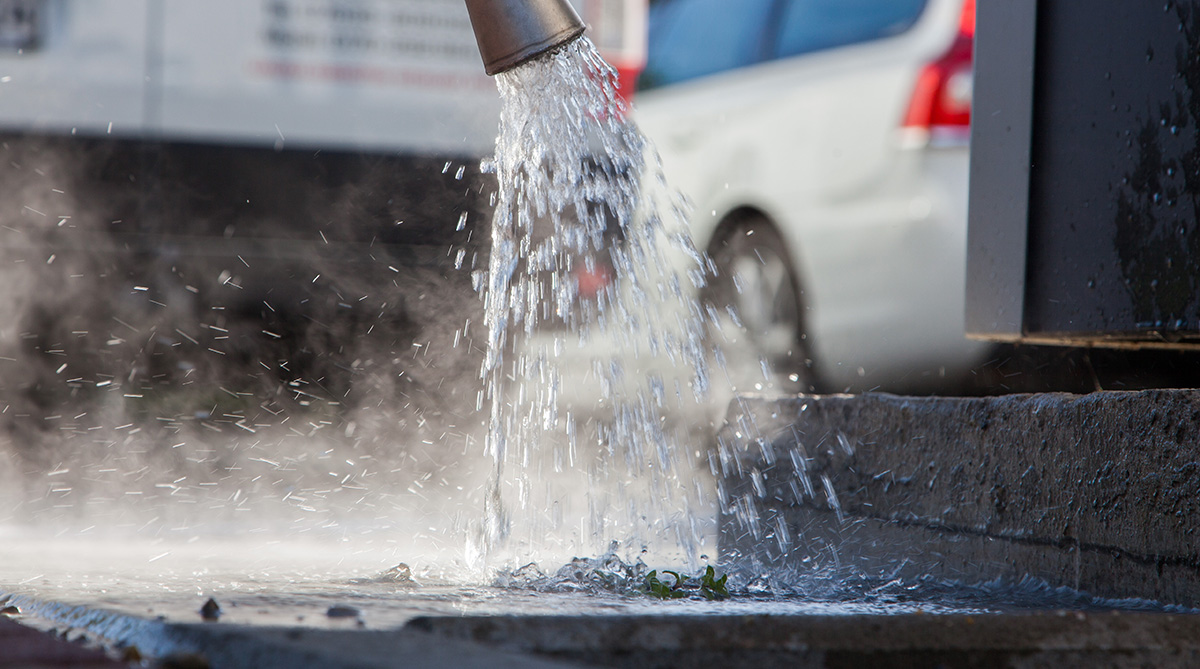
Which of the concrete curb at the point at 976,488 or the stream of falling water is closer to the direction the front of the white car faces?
the stream of falling water

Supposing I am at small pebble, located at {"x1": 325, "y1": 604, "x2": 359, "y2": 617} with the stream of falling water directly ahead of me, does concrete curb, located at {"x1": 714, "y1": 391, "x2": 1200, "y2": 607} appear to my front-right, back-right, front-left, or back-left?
front-right

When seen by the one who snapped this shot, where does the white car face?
facing away from the viewer and to the left of the viewer

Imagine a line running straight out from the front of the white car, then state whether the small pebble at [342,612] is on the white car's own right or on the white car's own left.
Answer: on the white car's own left

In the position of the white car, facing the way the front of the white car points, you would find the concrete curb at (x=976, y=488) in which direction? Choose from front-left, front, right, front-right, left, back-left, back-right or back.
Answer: back-left

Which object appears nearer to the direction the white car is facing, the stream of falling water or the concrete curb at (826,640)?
the stream of falling water

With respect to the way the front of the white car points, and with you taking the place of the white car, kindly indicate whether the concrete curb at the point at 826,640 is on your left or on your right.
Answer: on your left
